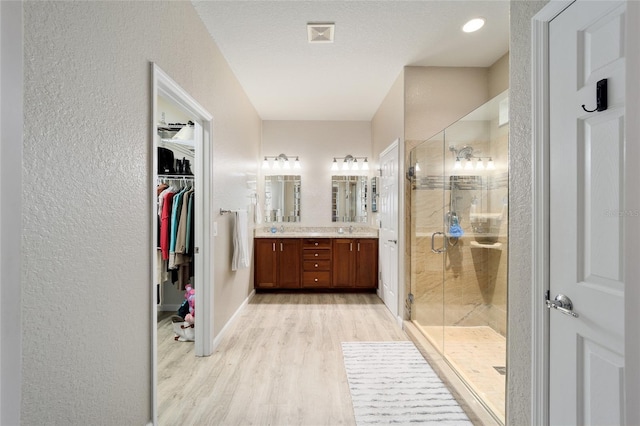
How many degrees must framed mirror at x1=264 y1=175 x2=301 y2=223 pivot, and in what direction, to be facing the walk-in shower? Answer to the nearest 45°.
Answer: approximately 45° to its left

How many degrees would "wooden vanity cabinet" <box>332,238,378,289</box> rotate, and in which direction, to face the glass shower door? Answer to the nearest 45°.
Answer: approximately 45° to its left

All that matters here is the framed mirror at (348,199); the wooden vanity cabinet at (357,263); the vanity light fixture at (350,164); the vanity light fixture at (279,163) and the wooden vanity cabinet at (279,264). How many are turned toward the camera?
5

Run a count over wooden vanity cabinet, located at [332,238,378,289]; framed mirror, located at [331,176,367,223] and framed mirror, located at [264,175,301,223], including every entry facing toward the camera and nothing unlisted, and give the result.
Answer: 3

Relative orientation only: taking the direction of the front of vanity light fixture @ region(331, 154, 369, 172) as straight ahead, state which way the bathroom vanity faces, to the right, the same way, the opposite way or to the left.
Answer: the same way

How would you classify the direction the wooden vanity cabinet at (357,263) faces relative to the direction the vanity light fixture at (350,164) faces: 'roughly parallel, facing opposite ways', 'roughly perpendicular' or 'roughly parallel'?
roughly parallel

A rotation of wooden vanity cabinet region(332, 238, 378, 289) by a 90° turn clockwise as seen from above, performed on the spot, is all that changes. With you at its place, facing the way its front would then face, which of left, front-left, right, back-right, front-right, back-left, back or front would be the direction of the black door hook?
left

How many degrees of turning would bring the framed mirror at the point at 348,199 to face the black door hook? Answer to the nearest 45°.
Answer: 0° — it already faces it

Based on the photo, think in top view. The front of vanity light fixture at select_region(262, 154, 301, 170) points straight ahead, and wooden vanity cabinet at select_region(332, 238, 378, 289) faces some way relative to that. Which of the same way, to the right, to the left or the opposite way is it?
the same way

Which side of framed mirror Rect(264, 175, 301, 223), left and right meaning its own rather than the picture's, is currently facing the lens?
front

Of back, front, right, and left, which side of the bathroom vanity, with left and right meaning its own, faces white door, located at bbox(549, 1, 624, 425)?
front

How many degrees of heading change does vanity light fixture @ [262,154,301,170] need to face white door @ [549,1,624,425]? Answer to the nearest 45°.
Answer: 0° — it already faces it

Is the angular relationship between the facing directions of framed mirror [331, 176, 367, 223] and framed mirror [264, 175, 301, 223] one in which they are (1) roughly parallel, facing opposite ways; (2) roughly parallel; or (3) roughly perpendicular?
roughly parallel

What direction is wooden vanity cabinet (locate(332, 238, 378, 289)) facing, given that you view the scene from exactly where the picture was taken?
facing the viewer

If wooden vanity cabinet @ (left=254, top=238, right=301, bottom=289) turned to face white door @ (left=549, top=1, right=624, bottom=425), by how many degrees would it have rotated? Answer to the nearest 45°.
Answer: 0° — it already faces it

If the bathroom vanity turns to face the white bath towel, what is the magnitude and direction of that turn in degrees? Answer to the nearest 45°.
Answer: approximately 45° to its right

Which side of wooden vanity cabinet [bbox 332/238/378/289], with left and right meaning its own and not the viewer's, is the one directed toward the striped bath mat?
front
